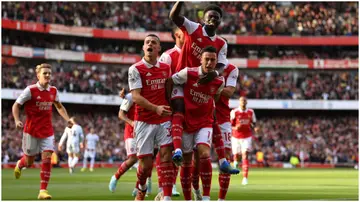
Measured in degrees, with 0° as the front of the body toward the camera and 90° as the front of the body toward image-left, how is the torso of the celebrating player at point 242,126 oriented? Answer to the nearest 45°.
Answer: approximately 0°

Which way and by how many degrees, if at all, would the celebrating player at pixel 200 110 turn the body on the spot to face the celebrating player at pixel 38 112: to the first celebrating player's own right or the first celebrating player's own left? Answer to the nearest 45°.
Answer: approximately 135° to the first celebrating player's own right

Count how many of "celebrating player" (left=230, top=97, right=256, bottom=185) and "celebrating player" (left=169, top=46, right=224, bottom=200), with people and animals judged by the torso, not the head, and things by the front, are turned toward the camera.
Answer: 2

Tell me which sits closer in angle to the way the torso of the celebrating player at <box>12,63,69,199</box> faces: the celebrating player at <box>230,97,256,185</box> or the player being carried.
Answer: the player being carried

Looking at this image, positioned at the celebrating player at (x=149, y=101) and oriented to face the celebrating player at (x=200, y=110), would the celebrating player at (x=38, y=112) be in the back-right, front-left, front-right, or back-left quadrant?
back-left
